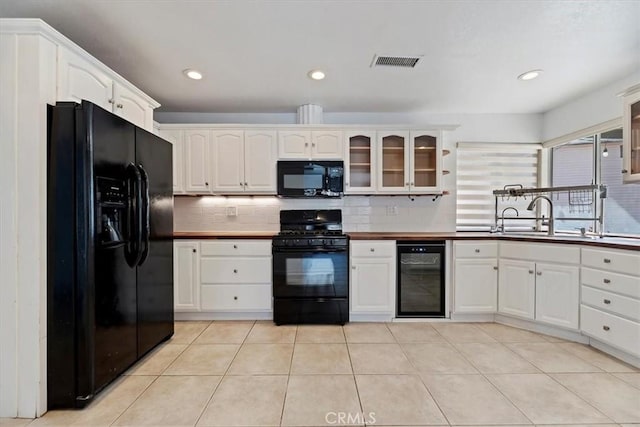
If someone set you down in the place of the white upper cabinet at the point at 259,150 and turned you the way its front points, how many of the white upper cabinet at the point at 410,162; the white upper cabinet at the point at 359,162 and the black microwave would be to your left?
3

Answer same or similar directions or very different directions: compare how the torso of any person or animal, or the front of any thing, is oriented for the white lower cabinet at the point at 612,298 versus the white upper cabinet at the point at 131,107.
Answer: very different directions

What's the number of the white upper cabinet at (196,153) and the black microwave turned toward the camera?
2

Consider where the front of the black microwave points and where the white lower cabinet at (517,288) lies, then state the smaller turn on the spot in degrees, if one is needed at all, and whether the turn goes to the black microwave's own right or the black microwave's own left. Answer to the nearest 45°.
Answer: approximately 90° to the black microwave's own left

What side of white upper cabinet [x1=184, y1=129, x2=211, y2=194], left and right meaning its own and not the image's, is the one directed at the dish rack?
left

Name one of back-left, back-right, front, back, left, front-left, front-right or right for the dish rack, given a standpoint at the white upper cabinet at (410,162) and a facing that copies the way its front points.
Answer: left

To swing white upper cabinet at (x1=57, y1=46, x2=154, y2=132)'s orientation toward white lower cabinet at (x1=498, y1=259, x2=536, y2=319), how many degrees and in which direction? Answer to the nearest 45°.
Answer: approximately 45° to its left

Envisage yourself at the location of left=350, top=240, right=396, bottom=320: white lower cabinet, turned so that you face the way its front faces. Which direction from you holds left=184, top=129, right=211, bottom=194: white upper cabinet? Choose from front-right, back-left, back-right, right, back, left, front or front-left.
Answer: right

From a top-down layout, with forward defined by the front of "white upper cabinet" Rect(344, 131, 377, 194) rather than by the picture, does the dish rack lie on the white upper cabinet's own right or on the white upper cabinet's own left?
on the white upper cabinet's own left

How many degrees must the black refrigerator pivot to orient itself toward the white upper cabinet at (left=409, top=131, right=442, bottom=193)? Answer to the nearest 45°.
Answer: approximately 45° to its left

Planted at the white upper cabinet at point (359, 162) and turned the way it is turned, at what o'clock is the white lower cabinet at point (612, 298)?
The white lower cabinet is roughly at 10 o'clock from the white upper cabinet.

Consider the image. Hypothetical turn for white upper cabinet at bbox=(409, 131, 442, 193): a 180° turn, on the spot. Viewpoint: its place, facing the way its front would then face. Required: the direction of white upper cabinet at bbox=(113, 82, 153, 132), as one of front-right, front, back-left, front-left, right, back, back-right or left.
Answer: back-left
